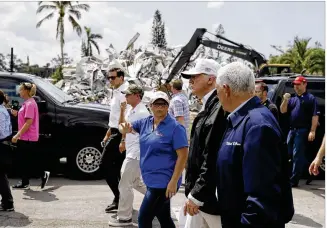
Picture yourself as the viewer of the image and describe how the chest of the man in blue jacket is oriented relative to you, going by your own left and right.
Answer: facing to the left of the viewer

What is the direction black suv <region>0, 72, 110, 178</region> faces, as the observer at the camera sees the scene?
facing to the right of the viewer

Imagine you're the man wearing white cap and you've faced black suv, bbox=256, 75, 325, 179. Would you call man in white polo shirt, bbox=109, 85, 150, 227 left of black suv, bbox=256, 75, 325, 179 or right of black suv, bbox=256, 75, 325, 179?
left

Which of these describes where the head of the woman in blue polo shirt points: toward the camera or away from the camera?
toward the camera

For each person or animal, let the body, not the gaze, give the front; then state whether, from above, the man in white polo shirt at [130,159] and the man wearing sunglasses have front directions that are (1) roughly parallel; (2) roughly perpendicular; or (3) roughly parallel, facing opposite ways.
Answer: roughly parallel

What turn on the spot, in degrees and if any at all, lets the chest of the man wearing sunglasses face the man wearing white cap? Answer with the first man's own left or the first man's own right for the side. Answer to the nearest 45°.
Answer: approximately 90° to the first man's own left

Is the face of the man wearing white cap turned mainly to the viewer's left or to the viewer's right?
to the viewer's left

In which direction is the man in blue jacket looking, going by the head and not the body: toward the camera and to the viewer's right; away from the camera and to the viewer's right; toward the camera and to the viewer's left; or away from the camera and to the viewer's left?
away from the camera and to the viewer's left

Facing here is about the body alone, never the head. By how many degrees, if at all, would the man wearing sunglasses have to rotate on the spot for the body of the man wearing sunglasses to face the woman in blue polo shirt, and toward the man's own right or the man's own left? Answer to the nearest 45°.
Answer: approximately 90° to the man's own left

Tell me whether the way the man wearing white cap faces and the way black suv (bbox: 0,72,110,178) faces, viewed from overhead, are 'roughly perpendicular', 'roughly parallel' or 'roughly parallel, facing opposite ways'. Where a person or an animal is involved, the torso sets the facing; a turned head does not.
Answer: roughly parallel, facing opposite ways
